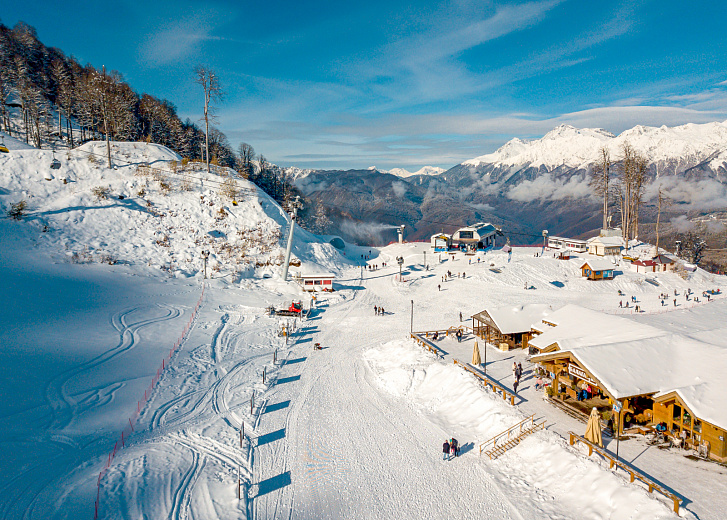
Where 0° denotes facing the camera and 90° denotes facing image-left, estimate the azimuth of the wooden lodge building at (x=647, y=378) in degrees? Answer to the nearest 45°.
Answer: approximately 45°

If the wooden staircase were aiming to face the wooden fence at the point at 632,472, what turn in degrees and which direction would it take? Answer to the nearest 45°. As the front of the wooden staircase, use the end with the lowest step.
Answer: approximately 90° to its left

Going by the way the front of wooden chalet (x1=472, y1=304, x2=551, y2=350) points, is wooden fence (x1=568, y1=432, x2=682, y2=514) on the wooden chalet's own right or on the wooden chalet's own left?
on the wooden chalet's own left

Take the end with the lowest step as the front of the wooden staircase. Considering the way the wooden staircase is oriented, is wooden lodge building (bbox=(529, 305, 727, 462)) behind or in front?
behind

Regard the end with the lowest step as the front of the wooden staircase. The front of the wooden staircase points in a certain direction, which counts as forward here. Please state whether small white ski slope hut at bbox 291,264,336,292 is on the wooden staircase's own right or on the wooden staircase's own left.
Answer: on the wooden staircase's own right
